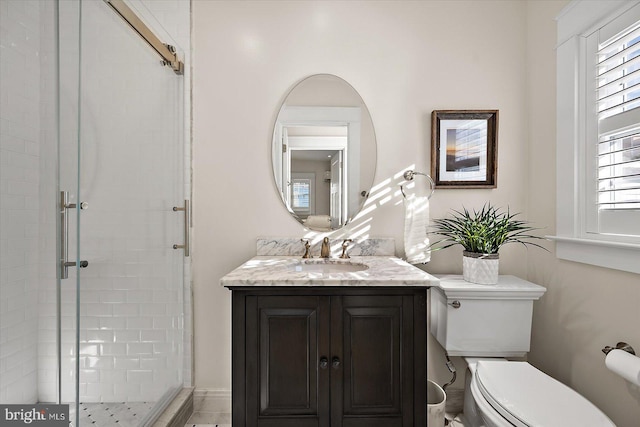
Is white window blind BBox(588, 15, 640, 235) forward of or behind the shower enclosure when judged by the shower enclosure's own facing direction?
forward

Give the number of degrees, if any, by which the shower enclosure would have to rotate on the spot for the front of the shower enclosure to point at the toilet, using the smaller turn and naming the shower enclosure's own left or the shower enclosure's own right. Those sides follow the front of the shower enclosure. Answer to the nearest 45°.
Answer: approximately 45° to the shower enclosure's own left

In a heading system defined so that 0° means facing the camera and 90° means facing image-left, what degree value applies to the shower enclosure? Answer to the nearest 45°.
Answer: approximately 315°

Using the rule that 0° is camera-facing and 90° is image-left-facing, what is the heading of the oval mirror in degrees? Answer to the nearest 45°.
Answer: approximately 0°

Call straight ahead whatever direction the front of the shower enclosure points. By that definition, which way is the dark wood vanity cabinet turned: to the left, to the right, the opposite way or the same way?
to the right

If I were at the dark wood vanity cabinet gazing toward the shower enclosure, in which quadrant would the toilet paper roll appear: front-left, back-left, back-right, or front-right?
back-left

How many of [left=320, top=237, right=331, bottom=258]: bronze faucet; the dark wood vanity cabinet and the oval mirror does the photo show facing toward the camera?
3

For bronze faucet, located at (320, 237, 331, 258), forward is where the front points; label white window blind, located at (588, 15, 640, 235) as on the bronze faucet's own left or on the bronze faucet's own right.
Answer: on the bronze faucet's own left

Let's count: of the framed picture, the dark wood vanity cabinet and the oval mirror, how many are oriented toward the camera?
3

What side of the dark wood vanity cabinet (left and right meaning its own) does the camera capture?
front

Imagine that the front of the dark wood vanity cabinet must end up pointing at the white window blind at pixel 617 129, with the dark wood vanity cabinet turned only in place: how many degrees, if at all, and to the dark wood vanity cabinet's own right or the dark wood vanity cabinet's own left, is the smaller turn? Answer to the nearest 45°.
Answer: approximately 90° to the dark wood vanity cabinet's own left

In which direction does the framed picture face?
toward the camera

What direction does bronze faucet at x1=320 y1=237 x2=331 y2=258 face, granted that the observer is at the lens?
facing the viewer

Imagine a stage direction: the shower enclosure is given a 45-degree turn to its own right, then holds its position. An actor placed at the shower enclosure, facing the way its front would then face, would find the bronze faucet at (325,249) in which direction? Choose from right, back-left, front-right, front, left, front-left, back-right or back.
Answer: left
